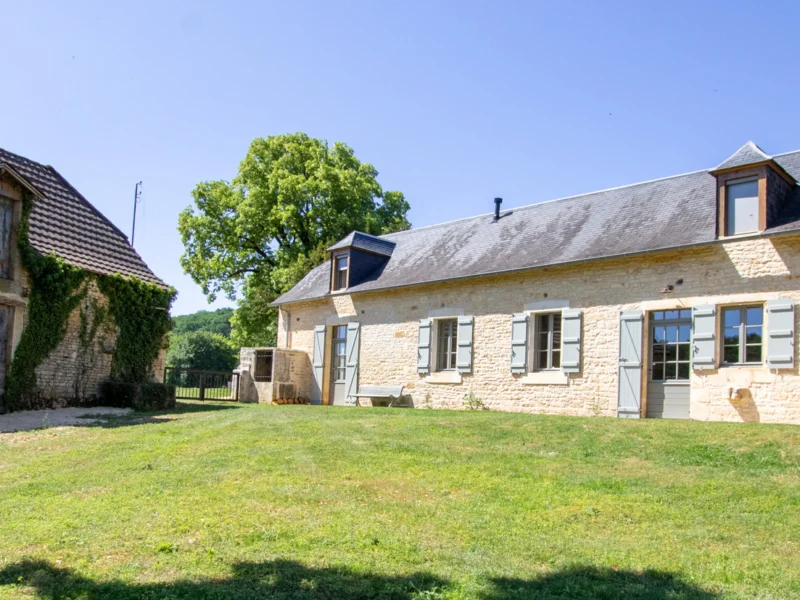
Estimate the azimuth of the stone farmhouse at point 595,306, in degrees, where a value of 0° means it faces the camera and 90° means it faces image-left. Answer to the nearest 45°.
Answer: approximately 45°

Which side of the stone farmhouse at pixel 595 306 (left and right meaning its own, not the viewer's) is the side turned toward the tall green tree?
right

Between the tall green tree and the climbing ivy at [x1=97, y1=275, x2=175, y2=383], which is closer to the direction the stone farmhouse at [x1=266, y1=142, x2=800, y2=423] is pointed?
the climbing ivy

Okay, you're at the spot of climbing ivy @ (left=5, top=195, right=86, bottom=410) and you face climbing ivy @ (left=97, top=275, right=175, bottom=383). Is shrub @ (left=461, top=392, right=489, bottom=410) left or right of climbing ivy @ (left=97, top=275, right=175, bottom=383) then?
right
